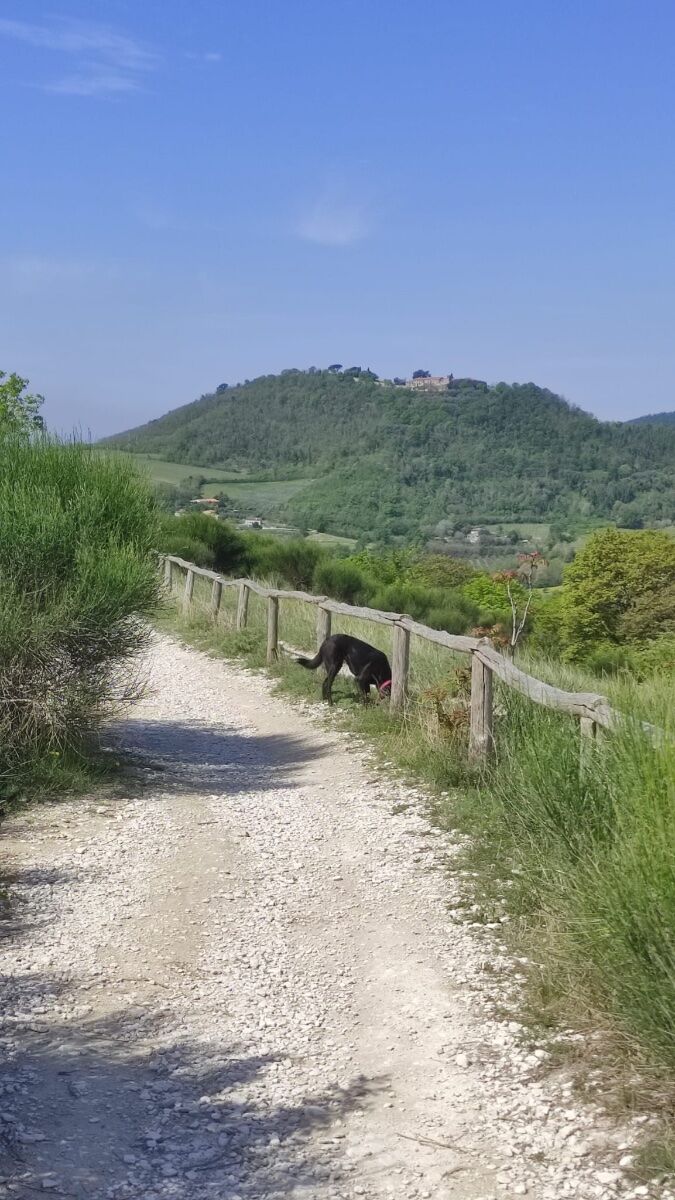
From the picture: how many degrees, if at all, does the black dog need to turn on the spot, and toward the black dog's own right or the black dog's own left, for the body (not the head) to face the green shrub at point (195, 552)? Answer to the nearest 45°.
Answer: approximately 90° to the black dog's own left

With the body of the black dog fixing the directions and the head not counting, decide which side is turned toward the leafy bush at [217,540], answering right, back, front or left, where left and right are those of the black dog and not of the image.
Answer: left

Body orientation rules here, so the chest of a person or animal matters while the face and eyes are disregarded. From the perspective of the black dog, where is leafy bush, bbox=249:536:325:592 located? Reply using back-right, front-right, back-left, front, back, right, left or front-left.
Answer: left

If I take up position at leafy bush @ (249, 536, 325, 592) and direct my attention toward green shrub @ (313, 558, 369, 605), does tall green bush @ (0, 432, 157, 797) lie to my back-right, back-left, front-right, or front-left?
front-right

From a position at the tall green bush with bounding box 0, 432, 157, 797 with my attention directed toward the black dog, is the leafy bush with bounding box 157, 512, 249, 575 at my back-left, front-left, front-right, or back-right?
front-left

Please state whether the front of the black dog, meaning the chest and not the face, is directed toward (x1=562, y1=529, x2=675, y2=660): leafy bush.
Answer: no

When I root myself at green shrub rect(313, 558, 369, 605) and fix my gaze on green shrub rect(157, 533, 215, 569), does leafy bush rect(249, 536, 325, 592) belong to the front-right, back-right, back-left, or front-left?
front-right

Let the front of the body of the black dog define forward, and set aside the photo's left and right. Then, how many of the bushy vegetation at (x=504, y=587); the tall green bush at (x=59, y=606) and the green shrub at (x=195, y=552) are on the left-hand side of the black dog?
2

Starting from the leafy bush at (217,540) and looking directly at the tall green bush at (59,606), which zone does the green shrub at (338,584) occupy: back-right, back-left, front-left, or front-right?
front-left

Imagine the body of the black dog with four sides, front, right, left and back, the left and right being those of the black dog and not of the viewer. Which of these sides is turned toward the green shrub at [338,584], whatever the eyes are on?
left

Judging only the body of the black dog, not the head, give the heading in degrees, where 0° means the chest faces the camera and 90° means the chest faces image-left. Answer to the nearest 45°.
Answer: approximately 270°

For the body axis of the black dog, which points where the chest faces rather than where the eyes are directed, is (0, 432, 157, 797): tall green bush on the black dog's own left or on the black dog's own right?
on the black dog's own right
